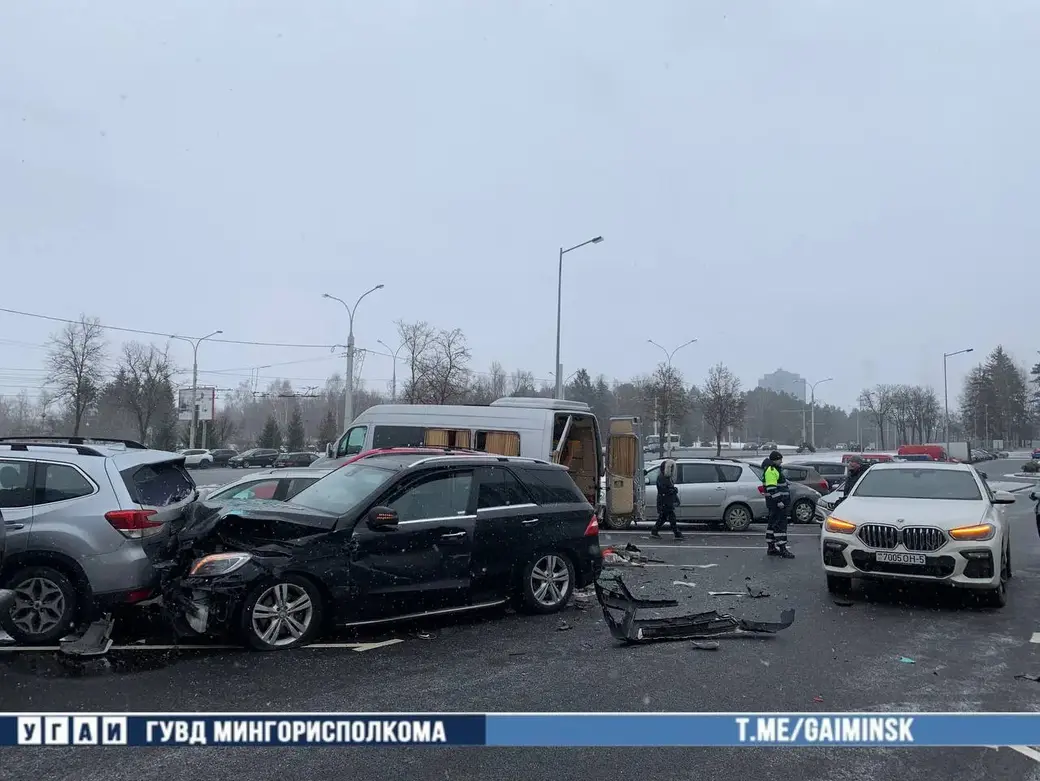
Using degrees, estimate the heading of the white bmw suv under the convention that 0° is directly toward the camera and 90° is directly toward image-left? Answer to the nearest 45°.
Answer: approximately 0°

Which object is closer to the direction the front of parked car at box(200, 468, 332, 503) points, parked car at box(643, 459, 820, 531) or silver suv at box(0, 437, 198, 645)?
the silver suv

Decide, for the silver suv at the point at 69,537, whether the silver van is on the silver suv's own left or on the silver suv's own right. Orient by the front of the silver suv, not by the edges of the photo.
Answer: on the silver suv's own right

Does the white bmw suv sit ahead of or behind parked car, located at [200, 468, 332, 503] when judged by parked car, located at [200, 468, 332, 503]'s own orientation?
behind

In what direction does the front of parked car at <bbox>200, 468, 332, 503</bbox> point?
to the viewer's left

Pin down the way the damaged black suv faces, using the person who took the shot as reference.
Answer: facing the viewer and to the left of the viewer

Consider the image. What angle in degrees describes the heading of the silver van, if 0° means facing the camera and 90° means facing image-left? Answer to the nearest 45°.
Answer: approximately 135°

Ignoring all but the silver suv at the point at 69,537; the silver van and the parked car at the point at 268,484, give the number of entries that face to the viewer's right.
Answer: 0

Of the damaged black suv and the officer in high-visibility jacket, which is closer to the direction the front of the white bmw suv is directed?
the damaged black suv

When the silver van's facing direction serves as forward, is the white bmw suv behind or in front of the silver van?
behind
